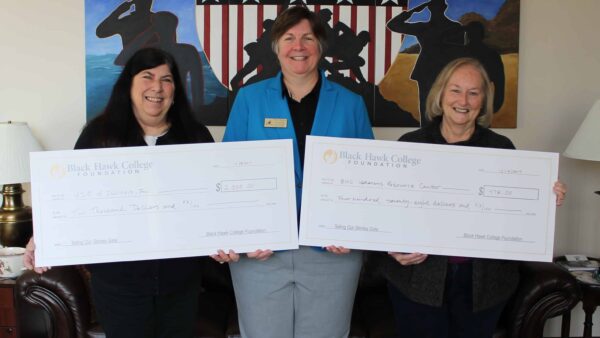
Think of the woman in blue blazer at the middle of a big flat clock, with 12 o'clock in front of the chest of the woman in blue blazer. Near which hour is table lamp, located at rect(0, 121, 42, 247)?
The table lamp is roughly at 4 o'clock from the woman in blue blazer.

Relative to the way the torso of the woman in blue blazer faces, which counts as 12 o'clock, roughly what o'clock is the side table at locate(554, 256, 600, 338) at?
The side table is roughly at 8 o'clock from the woman in blue blazer.

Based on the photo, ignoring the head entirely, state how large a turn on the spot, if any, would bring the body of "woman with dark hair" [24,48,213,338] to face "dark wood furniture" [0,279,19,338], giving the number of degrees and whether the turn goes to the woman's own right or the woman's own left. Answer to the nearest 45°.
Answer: approximately 135° to the woman's own right

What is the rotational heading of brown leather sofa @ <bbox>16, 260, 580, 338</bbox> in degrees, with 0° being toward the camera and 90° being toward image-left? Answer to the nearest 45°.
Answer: approximately 0°

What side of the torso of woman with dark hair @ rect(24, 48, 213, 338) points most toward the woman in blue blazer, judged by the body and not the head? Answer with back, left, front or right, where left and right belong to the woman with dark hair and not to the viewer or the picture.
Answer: left

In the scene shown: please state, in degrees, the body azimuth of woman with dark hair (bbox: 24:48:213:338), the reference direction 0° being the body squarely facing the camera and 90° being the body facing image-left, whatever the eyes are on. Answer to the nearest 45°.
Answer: approximately 0°

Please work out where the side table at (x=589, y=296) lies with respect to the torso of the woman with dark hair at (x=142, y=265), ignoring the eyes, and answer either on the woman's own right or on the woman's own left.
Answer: on the woman's own left
